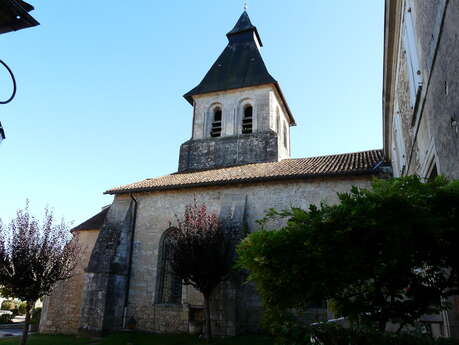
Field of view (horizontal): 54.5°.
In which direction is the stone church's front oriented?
to the viewer's right

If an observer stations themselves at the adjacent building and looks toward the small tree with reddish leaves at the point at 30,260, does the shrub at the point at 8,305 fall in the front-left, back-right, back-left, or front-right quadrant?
front-right

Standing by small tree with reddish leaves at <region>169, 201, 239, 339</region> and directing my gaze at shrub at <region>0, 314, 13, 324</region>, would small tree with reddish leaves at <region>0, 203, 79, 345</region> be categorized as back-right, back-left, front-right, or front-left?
front-left
